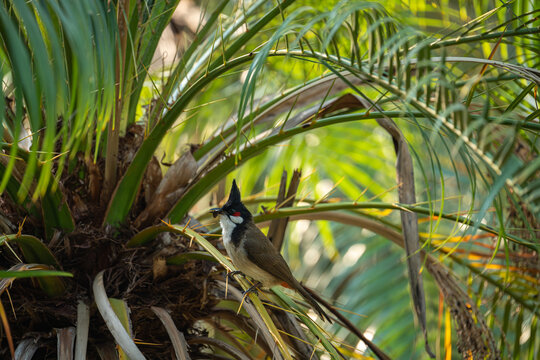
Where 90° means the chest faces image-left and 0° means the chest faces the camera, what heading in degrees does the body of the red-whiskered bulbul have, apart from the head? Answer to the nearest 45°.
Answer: approximately 90°
